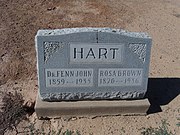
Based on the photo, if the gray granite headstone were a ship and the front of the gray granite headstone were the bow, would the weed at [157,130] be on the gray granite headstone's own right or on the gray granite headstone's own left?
on the gray granite headstone's own left

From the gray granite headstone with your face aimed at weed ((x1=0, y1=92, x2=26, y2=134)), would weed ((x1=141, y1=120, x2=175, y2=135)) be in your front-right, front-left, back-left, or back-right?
back-left

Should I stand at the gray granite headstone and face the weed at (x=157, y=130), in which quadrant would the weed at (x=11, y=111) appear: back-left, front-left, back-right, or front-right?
back-right

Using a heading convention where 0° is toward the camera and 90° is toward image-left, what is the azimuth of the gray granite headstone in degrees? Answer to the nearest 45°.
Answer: approximately 0°

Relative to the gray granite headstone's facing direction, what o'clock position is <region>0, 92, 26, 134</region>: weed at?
The weed is roughly at 3 o'clock from the gray granite headstone.
